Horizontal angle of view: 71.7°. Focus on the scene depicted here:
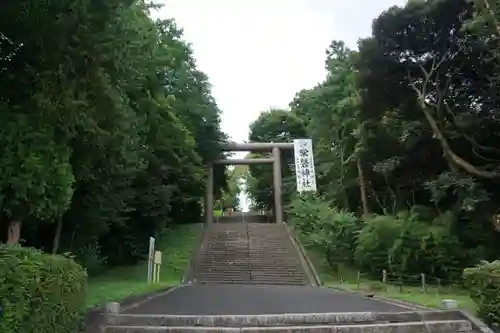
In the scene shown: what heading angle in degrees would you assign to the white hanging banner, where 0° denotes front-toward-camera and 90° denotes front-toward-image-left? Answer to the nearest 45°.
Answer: approximately 0°

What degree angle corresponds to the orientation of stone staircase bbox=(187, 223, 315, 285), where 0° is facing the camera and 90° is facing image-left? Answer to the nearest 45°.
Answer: approximately 0°

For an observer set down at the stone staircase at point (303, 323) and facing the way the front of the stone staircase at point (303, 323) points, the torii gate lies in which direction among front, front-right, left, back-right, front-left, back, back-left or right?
back

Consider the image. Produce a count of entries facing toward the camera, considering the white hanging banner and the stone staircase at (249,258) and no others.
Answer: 2

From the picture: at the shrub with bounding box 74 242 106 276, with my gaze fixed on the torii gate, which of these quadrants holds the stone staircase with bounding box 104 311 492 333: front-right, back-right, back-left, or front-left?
back-right

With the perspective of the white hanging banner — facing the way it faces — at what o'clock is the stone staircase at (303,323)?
The stone staircase is roughly at 12 o'clock from the white hanging banner.

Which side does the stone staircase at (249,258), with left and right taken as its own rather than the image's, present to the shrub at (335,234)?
left

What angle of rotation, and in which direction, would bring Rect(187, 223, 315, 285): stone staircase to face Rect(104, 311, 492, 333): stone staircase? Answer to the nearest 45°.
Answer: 0° — it already faces it

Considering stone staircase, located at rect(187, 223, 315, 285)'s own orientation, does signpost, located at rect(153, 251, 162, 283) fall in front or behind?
in front

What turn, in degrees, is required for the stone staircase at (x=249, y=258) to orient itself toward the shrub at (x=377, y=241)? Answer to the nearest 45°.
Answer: approximately 45° to its left

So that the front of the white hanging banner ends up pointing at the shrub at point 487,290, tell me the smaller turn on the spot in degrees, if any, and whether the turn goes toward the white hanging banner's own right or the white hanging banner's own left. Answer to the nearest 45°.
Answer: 0° — it already faces it
